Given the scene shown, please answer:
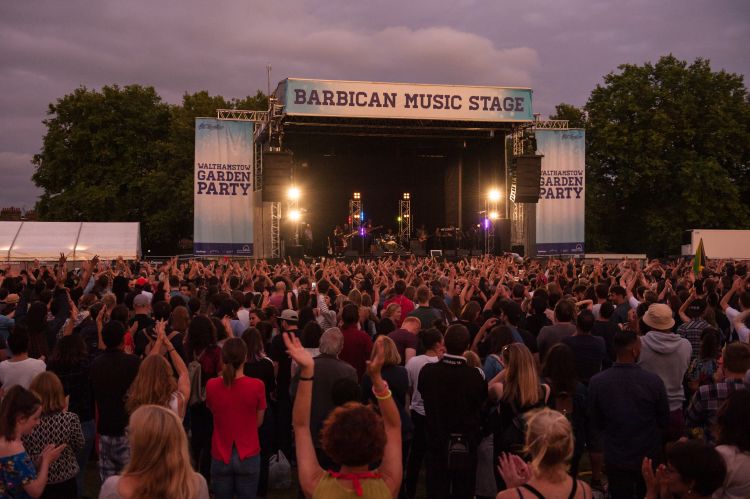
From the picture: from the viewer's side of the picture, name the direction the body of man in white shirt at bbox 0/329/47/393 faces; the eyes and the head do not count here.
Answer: away from the camera

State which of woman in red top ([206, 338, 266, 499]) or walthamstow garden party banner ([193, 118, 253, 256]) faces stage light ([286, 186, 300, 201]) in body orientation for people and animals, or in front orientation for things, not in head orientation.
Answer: the woman in red top

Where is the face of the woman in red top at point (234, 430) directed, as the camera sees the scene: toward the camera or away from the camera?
away from the camera

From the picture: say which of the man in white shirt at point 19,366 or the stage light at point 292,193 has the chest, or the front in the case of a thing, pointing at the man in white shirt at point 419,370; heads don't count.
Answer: the stage light

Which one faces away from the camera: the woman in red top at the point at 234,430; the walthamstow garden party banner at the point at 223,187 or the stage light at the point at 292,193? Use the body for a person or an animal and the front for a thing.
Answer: the woman in red top

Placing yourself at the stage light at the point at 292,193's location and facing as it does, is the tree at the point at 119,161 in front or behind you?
behind

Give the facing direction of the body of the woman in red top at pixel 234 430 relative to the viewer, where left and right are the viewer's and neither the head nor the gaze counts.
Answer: facing away from the viewer
